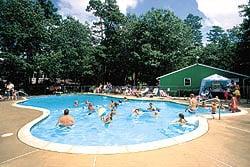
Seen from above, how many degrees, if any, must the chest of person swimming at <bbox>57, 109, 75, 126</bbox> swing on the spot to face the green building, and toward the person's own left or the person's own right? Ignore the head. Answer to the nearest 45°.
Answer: approximately 45° to the person's own right

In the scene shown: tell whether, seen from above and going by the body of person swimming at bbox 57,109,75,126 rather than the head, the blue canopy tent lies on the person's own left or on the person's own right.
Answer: on the person's own right

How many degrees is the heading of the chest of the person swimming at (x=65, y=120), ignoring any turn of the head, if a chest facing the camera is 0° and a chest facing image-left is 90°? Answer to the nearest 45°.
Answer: approximately 180°
